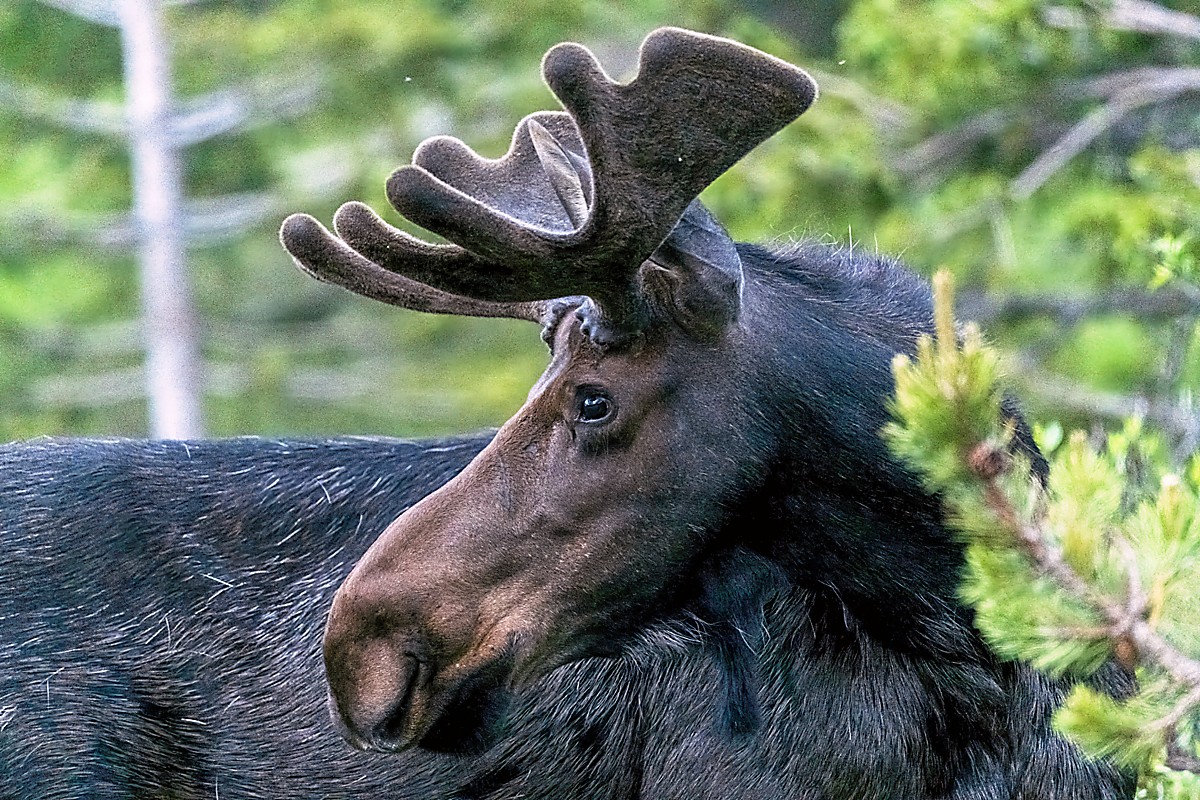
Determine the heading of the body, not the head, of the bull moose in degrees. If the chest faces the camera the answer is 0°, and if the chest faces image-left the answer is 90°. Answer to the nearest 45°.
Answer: approximately 270°

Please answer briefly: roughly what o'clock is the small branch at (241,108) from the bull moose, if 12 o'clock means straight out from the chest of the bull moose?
The small branch is roughly at 9 o'clock from the bull moose.

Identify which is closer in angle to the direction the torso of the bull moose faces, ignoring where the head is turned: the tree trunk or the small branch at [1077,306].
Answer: the small branch

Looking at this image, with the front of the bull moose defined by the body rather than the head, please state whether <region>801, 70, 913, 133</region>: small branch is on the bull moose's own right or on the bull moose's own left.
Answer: on the bull moose's own left

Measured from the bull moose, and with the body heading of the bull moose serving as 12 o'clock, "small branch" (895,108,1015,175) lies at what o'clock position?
The small branch is roughly at 10 o'clock from the bull moose.

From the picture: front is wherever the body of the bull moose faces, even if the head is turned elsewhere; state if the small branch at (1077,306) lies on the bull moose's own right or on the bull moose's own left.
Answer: on the bull moose's own left
